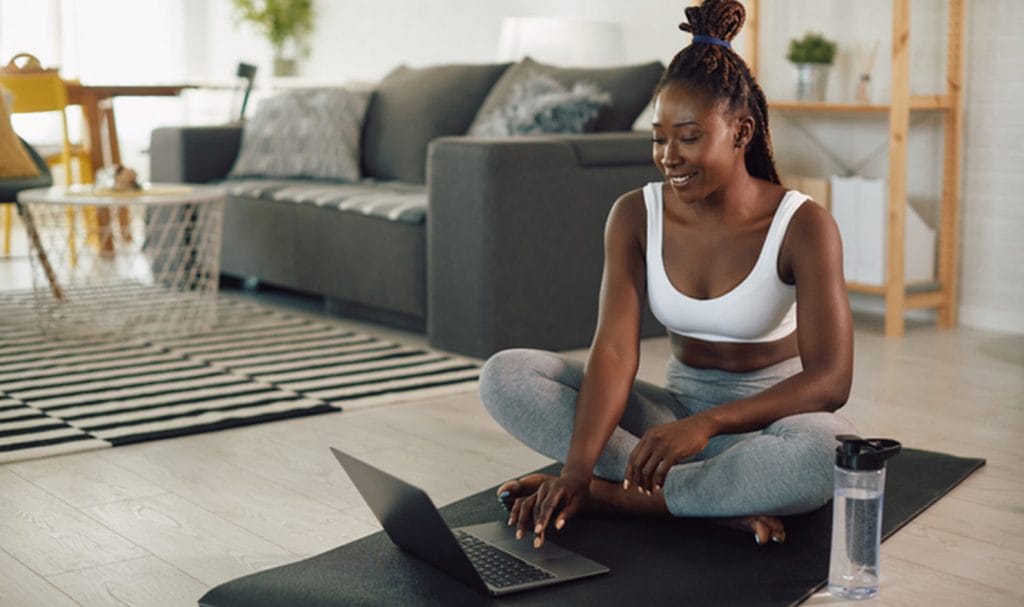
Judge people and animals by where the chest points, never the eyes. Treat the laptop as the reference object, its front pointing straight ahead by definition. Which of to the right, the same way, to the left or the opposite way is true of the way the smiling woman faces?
the opposite way

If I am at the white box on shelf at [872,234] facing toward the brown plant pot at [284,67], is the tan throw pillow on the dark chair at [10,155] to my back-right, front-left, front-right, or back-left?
front-left

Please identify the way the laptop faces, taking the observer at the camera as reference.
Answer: facing away from the viewer and to the right of the viewer

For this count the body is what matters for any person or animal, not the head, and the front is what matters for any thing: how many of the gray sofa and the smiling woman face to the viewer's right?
0

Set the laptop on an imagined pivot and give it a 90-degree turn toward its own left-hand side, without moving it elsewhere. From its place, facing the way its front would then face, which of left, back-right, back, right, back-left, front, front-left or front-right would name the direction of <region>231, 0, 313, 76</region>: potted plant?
front-right

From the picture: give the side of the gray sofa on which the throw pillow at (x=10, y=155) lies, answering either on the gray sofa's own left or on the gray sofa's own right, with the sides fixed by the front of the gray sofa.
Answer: on the gray sofa's own right

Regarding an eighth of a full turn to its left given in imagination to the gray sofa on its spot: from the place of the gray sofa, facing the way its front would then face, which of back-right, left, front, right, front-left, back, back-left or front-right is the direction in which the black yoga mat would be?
front

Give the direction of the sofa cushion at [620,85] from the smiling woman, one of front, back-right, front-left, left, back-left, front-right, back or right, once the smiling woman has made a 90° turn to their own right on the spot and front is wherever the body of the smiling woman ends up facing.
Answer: front-right

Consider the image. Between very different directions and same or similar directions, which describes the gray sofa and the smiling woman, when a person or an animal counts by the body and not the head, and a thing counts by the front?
same or similar directions

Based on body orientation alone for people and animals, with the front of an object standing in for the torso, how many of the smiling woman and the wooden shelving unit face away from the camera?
0

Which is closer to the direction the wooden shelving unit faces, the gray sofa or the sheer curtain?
the gray sofa

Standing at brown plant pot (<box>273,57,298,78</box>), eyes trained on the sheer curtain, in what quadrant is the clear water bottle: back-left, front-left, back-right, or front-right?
back-left

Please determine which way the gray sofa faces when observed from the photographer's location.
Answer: facing the viewer and to the left of the viewer

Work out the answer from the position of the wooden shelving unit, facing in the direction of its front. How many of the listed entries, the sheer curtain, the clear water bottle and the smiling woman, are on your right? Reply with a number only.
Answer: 1

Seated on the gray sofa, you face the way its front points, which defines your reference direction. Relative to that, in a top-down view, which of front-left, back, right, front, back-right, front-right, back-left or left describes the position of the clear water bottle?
front-left

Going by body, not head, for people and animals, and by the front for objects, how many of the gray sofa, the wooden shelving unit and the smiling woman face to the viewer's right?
0

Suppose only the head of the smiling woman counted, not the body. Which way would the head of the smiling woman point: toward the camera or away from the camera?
toward the camera
